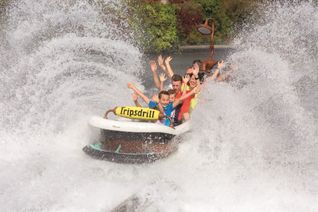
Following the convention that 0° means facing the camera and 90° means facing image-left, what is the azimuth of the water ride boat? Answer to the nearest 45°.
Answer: approximately 45°

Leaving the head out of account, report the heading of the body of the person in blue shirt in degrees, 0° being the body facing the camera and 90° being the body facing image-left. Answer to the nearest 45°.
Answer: approximately 0°
